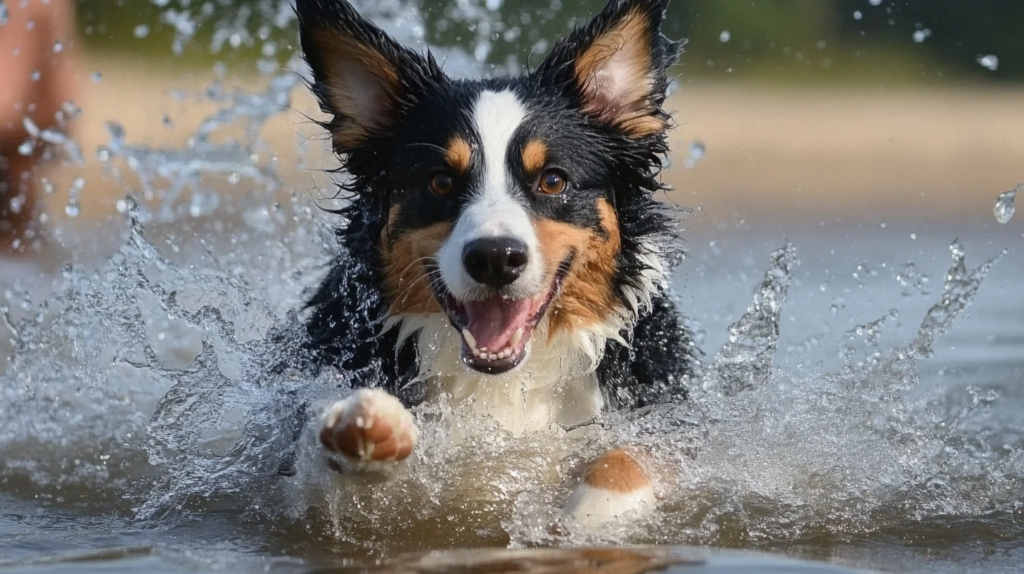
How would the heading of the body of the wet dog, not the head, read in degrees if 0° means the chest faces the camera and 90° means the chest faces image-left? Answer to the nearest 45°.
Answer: approximately 0°

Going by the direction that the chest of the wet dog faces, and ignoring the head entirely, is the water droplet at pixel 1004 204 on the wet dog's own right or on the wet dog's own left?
on the wet dog's own left

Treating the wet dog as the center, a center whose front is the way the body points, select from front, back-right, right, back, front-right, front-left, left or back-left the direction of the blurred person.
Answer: back-right
